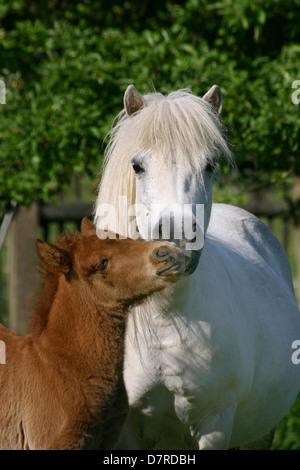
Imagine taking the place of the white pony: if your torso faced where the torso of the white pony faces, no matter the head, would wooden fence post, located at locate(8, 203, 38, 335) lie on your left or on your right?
on your right

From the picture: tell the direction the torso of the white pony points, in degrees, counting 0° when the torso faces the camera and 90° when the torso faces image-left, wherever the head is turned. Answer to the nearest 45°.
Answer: approximately 45°
